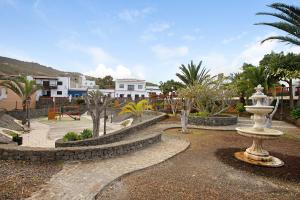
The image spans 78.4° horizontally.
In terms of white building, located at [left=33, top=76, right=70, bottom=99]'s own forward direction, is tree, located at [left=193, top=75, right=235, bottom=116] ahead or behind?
ahead

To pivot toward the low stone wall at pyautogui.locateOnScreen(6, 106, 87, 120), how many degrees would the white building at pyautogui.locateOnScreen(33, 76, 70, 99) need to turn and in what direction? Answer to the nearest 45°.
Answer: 0° — it already faces it

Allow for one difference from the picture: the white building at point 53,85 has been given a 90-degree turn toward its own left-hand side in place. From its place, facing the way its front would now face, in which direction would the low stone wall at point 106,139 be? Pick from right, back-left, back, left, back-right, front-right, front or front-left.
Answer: right

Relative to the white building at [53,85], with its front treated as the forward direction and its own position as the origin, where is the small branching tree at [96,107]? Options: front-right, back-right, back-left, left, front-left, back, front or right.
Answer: front

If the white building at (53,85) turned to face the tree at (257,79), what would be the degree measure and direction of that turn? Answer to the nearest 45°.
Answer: approximately 45° to its left

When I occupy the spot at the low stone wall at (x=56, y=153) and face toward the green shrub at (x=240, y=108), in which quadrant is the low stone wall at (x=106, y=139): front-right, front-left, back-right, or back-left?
front-left

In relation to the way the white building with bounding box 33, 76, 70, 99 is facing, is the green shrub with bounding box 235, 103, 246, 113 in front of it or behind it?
in front

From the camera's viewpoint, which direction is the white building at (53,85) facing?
toward the camera

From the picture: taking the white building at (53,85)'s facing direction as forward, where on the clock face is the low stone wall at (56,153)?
The low stone wall is roughly at 12 o'clock from the white building.
